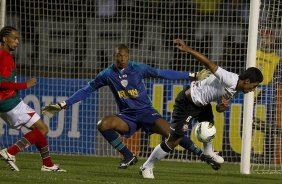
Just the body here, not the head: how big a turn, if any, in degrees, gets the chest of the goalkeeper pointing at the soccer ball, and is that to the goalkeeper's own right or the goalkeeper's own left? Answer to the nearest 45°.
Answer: approximately 45° to the goalkeeper's own left

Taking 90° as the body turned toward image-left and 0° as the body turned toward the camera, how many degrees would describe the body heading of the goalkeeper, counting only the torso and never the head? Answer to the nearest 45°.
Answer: approximately 0°
